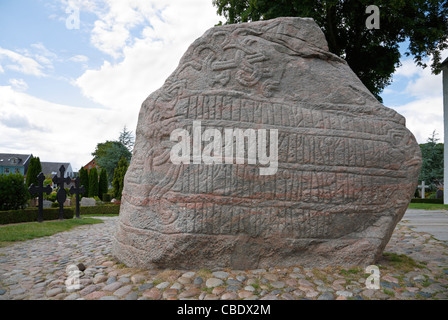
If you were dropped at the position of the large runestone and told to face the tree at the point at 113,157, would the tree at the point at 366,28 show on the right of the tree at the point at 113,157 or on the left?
right

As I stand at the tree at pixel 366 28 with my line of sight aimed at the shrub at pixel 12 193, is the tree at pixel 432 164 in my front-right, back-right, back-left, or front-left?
back-right

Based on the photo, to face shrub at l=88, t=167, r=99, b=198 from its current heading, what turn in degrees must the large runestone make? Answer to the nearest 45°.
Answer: approximately 135° to its right

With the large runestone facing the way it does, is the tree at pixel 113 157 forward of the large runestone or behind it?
behind

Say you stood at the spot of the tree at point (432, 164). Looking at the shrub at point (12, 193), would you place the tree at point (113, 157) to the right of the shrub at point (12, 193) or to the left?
right

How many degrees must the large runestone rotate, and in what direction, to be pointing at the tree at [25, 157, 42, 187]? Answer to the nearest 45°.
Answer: approximately 135° to its right

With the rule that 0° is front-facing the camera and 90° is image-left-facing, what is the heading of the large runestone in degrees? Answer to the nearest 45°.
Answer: approximately 0°

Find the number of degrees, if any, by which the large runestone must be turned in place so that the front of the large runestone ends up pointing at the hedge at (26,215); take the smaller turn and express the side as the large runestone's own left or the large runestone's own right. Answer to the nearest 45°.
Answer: approximately 135° to the large runestone's own right

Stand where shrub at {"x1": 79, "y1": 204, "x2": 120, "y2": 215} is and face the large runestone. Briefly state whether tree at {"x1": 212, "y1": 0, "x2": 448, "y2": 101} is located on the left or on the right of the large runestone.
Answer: left

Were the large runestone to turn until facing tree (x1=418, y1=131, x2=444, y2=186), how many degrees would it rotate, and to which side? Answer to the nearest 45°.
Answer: approximately 135° to its left
